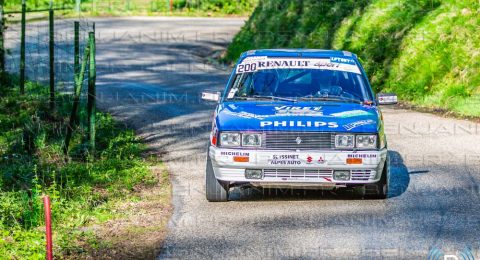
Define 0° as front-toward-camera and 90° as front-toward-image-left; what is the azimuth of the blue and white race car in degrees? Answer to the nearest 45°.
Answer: approximately 0°

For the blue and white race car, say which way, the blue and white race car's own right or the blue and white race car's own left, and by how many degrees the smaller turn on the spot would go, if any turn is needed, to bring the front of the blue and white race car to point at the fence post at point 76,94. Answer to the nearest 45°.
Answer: approximately 135° to the blue and white race car's own right

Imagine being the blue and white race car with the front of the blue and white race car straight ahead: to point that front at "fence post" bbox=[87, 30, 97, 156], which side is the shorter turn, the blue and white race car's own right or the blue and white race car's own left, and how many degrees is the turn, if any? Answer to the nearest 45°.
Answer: approximately 135° to the blue and white race car's own right
